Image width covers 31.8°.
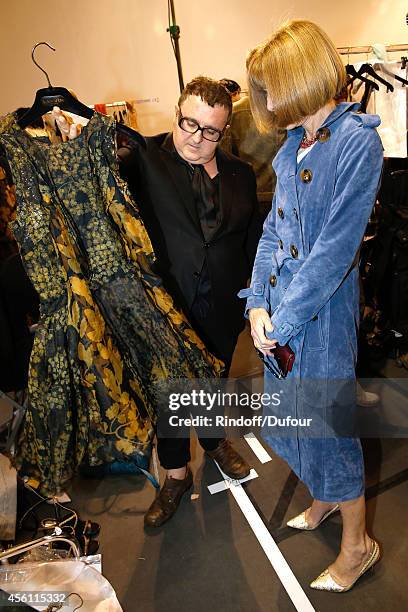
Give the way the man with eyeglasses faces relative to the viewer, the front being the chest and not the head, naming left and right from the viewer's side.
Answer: facing the viewer

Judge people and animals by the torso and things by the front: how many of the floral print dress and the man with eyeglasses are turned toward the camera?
2

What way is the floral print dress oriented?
toward the camera

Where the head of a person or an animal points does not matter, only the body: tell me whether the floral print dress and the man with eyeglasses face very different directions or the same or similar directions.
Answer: same or similar directions

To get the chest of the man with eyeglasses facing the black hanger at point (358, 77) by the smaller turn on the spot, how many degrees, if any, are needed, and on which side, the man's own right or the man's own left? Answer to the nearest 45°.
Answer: approximately 135° to the man's own left

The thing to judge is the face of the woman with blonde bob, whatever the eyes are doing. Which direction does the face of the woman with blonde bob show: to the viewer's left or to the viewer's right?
to the viewer's left

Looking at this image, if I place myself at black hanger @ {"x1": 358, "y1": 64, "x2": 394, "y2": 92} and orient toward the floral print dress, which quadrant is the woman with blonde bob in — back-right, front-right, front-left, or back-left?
front-left
